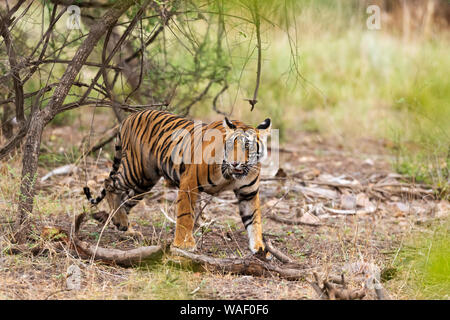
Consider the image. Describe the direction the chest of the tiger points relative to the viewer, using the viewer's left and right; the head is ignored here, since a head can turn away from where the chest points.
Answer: facing the viewer and to the right of the viewer

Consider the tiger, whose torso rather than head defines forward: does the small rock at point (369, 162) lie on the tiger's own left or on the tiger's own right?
on the tiger's own left

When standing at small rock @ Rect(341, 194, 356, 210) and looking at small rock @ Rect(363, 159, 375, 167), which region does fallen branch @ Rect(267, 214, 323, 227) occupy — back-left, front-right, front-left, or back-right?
back-left

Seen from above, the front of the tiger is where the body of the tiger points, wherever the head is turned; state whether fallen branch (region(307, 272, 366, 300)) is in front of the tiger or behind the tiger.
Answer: in front

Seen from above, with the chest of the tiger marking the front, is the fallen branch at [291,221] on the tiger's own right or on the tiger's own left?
on the tiger's own left

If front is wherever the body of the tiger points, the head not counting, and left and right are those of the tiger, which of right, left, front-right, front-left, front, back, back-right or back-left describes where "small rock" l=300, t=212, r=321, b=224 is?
left

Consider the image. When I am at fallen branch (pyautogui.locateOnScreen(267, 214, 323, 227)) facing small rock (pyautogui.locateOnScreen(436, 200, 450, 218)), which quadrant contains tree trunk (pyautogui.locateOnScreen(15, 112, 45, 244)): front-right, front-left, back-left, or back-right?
back-right

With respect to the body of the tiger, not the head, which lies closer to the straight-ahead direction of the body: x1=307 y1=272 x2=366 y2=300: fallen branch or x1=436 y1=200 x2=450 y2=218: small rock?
the fallen branch

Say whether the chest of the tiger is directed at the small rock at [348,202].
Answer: no

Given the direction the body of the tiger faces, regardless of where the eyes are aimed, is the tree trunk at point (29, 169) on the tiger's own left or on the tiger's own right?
on the tiger's own right

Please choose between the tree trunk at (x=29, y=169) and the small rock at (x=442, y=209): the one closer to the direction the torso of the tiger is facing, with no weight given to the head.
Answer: the small rock

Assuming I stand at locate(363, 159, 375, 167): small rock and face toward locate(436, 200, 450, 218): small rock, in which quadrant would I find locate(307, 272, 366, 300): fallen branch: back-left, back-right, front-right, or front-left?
front-right
